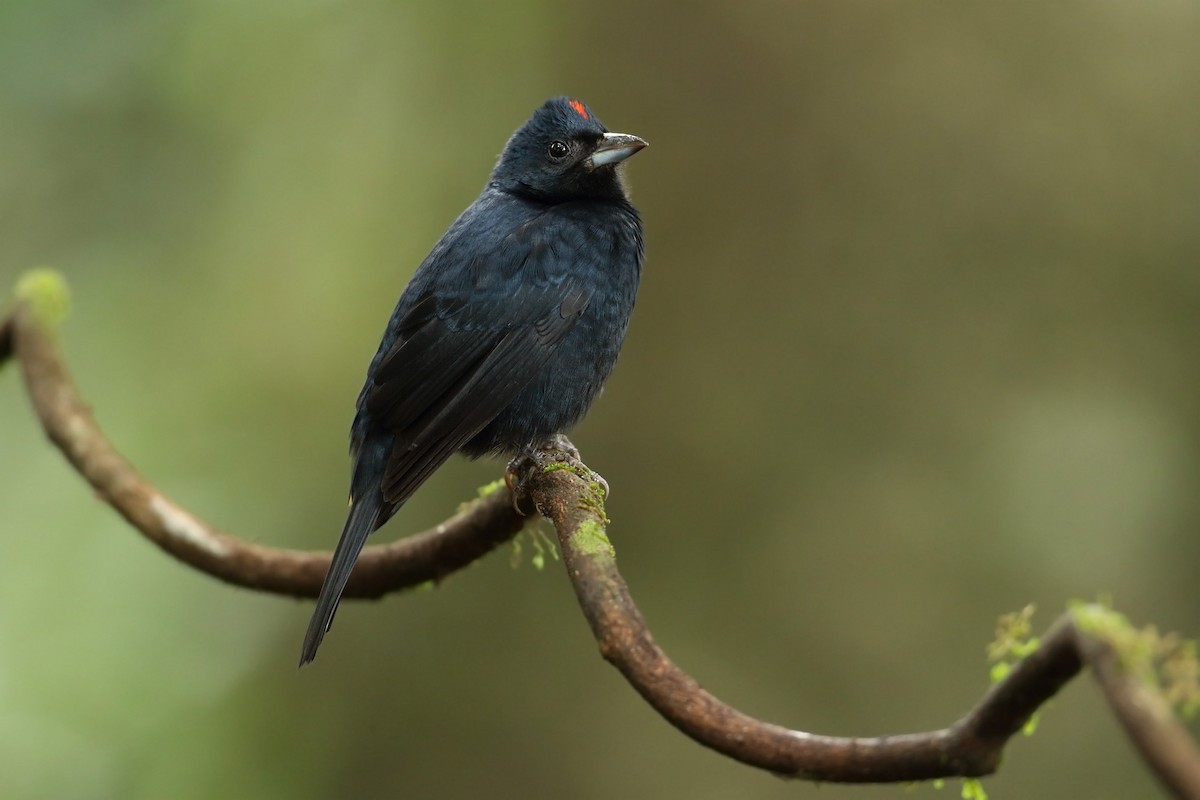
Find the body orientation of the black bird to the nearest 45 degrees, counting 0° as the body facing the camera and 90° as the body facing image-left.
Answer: approximately 270°
